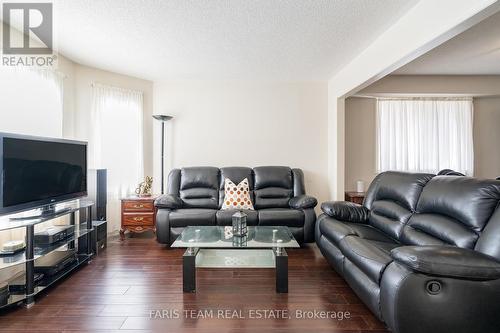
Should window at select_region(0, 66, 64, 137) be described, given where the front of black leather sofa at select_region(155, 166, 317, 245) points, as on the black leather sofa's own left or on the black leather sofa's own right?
on the black leather sofa's own right

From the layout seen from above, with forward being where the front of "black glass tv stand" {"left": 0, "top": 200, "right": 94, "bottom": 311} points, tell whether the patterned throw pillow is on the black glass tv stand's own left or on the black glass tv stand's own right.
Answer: on the black glass tv stand's own left

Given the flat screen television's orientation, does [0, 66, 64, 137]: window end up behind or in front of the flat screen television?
behind

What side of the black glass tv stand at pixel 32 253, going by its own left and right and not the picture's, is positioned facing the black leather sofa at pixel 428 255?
front

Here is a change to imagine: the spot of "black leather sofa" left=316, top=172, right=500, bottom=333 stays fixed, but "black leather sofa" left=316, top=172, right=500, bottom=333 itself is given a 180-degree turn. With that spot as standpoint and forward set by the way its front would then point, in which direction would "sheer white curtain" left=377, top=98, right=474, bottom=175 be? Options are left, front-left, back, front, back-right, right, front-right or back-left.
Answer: front-left

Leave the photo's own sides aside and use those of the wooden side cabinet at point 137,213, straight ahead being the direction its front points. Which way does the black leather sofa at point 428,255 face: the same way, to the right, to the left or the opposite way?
to the right

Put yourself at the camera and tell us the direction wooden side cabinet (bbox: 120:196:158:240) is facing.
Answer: facing the viewer

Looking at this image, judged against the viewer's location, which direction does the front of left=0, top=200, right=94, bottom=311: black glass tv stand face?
facing the viewer and to the right of the viewer

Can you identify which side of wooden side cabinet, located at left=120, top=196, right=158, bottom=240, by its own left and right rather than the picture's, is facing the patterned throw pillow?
left

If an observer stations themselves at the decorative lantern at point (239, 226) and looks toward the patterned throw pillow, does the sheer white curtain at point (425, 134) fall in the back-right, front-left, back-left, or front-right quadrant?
front-right

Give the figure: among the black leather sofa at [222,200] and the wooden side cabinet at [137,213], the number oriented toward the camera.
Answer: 2
